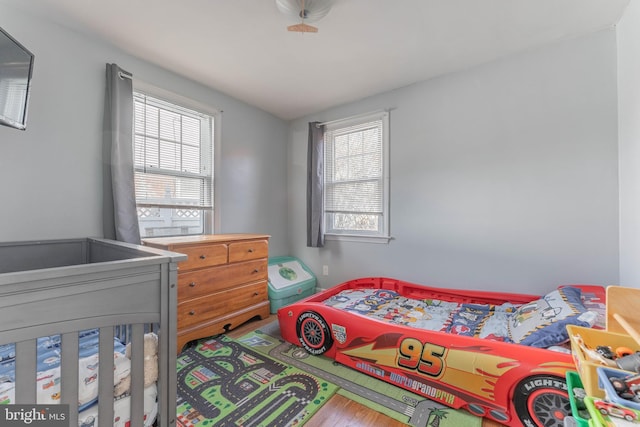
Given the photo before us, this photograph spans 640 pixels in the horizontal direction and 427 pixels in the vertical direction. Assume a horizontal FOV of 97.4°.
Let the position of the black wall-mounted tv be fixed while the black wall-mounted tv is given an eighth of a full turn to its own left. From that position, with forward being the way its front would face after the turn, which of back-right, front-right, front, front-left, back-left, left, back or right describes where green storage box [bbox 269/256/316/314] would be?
front

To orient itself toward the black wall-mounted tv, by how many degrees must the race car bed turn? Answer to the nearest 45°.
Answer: approximately 90° to its left

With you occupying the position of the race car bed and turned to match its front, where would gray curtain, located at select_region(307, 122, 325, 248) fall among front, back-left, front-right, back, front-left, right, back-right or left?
front

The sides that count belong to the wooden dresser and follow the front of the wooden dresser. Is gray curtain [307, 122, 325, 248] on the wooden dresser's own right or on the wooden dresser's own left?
on the wooden dresser's own left

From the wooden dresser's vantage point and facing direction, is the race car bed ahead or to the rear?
ahead

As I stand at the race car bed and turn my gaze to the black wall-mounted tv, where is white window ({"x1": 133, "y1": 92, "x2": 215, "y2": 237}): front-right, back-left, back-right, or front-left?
front-right

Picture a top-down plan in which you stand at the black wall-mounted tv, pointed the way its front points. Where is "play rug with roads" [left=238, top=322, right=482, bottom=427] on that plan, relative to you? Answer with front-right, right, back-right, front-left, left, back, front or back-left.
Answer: front

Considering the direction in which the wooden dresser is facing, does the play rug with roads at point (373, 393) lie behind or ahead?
ahead

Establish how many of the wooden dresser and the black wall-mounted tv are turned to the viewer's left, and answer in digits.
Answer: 0

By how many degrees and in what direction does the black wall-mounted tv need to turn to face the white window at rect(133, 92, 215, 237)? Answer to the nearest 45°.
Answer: approximately 90° to its left

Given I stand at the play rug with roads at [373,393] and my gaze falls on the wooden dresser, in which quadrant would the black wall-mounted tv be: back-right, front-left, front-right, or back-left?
front-left

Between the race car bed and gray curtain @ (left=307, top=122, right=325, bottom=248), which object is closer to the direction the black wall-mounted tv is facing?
the race car bed

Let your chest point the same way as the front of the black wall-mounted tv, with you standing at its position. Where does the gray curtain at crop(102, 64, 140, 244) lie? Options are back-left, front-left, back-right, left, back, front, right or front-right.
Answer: left

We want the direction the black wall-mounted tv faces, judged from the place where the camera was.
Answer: facing the viewer and to the right of the viewer

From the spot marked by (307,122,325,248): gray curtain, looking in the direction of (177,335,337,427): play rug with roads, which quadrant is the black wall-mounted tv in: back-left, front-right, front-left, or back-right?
front-right
